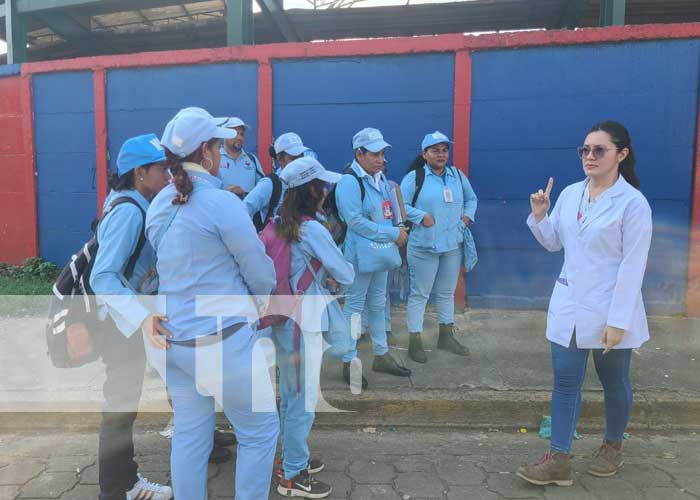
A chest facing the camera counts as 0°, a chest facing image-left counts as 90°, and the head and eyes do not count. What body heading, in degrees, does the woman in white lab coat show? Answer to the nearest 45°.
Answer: approximately 45°
